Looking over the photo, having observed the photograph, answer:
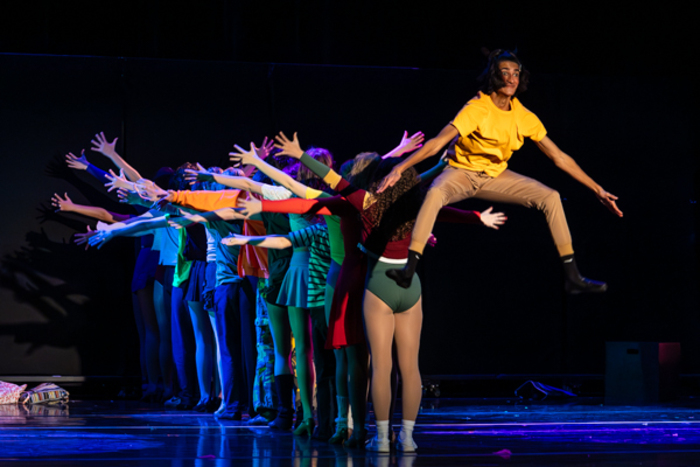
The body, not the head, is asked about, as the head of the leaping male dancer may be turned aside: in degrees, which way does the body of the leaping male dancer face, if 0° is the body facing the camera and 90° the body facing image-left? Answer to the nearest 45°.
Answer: approximately 0°

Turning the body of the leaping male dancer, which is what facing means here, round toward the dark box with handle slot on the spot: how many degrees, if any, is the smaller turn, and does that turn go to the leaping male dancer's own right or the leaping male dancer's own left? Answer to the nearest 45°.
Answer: approximately 180°
